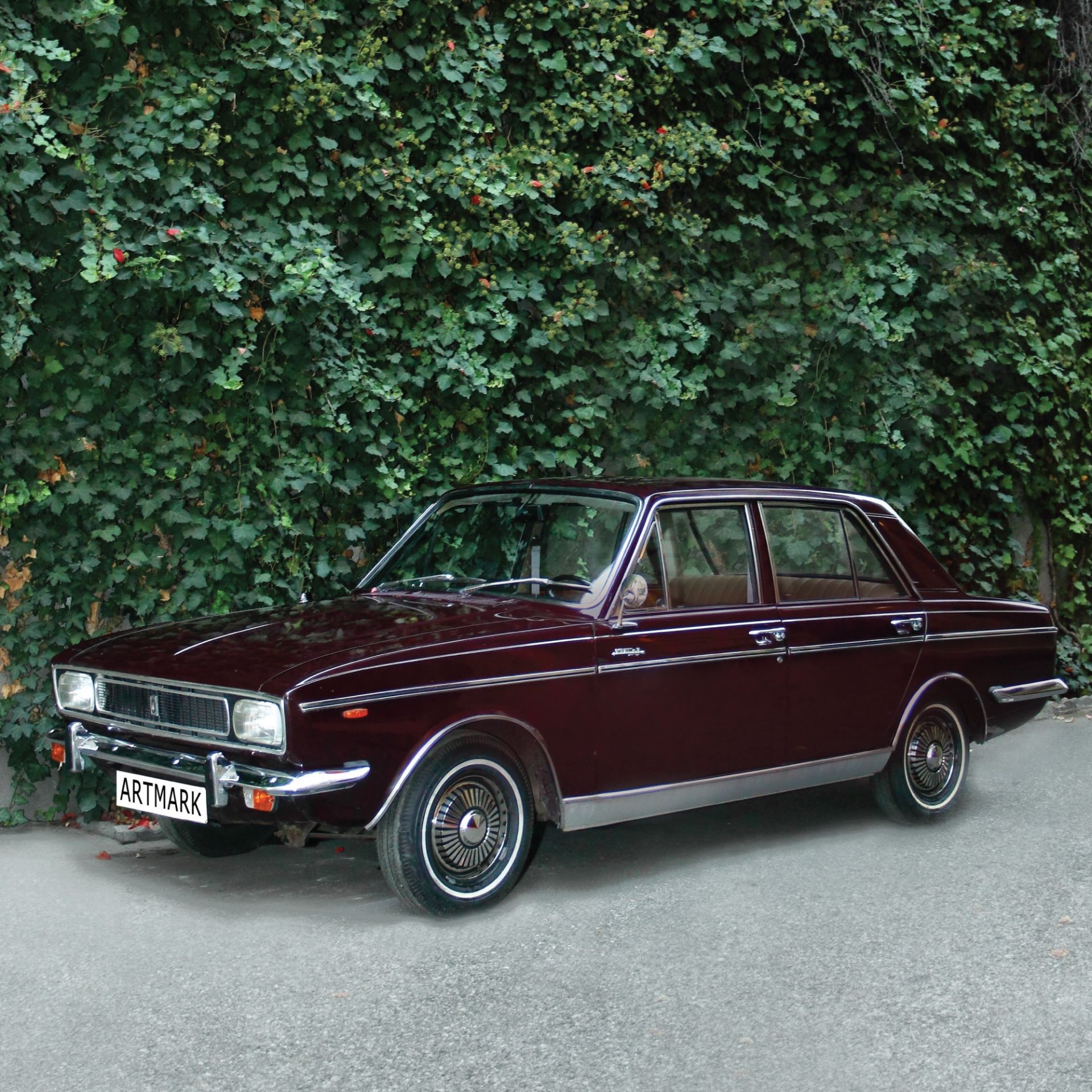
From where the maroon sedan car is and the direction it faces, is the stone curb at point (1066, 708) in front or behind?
behind

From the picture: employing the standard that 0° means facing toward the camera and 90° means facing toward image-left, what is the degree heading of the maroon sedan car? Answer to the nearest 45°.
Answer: approximately 45°
